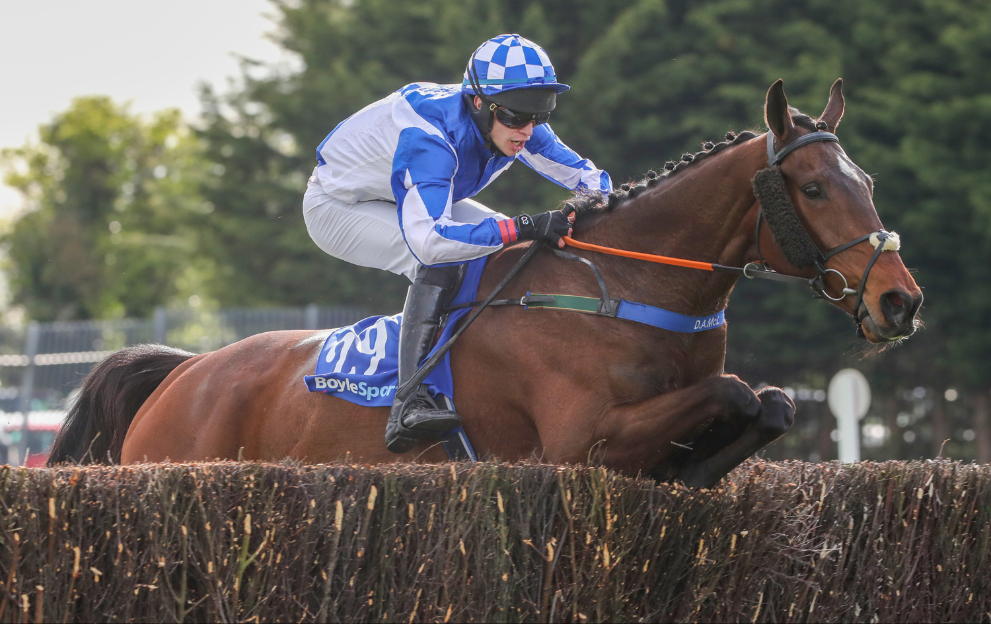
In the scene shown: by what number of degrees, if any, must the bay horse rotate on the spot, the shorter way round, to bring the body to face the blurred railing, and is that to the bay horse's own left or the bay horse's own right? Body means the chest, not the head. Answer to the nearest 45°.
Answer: approximately 135° to the bay horse's own left

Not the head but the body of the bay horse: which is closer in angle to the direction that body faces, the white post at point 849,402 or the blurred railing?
the white post

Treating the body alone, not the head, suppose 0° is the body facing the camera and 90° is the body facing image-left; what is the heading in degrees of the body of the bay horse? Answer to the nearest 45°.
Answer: approximately 270°

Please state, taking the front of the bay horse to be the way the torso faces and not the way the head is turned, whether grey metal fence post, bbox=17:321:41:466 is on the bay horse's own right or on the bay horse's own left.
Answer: on the bay horse's own left

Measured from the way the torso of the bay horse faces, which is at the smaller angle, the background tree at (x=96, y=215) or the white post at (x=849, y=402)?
the white post

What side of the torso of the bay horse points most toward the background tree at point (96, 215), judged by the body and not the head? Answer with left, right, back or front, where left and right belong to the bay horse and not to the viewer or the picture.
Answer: left

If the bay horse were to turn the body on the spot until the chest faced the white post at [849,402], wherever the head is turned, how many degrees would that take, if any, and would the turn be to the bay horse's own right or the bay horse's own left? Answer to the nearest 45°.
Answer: approximately 45° to the bay horse's own left

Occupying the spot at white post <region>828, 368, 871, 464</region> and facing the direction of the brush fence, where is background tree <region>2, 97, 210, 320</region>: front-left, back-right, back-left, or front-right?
back-right
